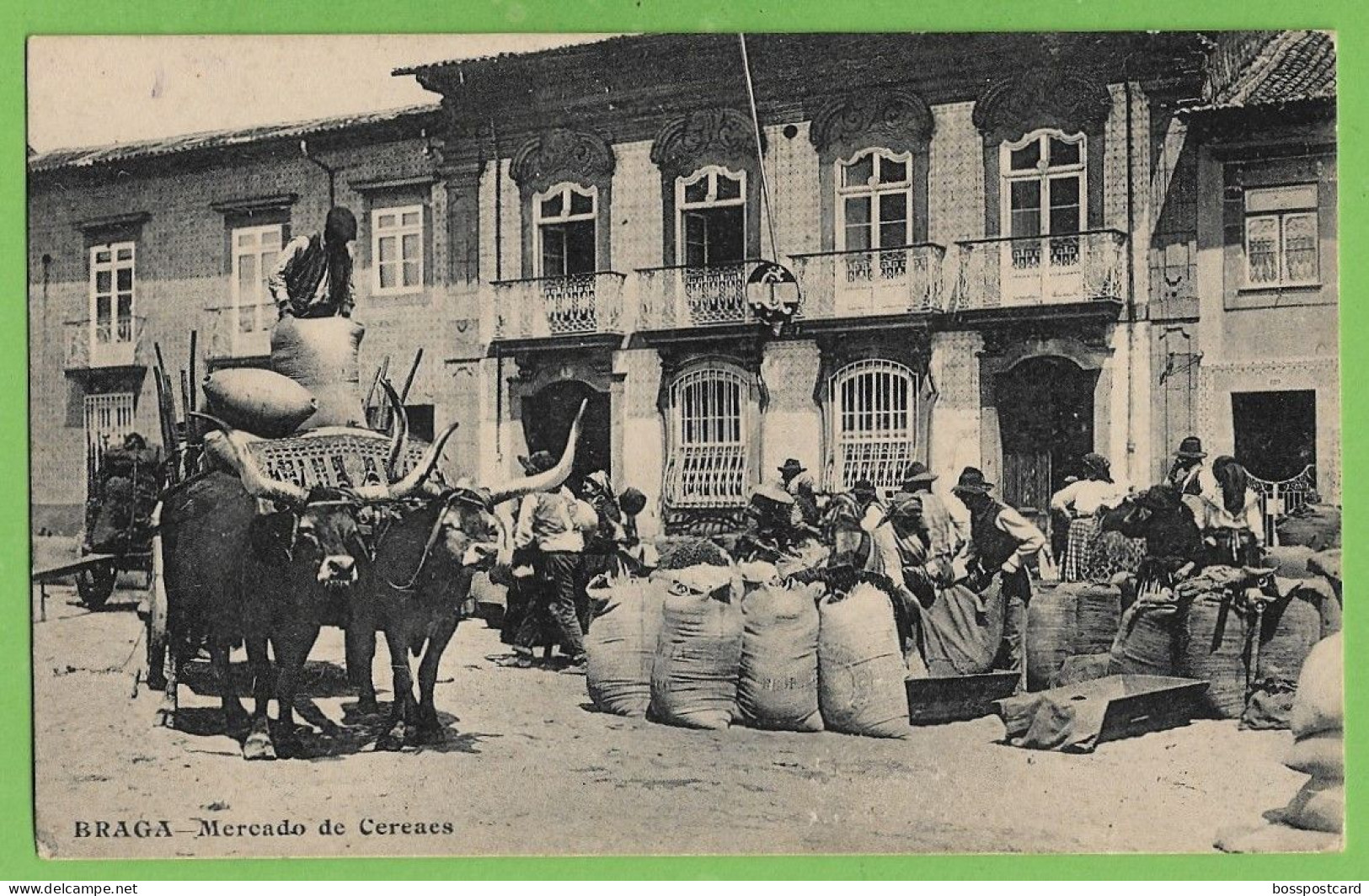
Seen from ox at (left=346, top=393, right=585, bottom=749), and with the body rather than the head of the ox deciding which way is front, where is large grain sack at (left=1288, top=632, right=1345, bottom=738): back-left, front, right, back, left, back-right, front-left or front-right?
front-left

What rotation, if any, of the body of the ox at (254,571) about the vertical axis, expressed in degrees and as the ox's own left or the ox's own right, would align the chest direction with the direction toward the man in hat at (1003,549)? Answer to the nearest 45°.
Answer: approximately 45° to the ox's own left

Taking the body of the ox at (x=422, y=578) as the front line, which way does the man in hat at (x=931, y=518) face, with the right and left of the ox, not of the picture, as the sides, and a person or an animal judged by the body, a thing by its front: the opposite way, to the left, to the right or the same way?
to the right

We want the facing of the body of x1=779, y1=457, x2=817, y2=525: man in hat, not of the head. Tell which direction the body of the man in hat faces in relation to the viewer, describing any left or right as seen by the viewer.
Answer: facing the viewer and to the left of the viewer
